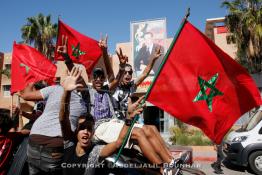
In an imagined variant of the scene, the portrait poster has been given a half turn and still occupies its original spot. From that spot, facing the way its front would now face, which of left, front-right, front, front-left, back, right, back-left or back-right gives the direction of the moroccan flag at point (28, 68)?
back

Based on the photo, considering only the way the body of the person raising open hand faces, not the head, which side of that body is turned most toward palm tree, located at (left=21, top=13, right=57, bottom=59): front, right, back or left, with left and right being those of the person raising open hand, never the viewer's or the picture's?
back

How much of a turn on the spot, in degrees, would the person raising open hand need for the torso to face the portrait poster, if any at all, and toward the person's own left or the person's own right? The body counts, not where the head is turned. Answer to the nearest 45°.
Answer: approximately 180°

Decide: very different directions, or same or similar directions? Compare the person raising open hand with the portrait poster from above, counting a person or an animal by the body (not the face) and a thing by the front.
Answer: same or similar directions

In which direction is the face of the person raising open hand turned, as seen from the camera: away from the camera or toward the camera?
toward the camera

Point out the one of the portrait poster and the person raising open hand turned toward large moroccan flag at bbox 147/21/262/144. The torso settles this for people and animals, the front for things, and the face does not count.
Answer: the portrait poster

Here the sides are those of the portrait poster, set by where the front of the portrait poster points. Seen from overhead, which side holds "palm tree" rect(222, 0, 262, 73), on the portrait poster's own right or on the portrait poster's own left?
on the portrait poster's own left

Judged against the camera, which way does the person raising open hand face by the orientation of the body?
toward the camera

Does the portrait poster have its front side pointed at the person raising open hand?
yes

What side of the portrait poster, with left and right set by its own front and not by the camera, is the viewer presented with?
front

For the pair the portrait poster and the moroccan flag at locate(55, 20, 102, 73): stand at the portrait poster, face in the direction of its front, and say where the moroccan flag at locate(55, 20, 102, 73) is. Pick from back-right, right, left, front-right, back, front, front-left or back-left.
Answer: right

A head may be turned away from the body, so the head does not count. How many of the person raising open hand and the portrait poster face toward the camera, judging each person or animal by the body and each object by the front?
2
